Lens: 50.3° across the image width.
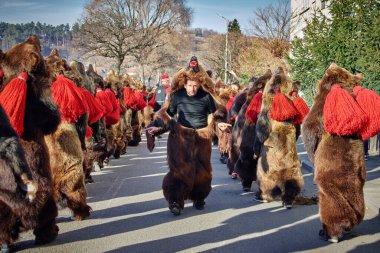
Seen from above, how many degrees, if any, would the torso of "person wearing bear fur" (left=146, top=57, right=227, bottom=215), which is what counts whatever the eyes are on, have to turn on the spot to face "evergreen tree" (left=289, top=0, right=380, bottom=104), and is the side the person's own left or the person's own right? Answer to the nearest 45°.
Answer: approximately 135° to the person's own left

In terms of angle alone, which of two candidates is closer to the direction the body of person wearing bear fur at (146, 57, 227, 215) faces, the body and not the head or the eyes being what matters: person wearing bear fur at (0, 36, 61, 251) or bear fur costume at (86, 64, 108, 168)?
the person wearing bear fur

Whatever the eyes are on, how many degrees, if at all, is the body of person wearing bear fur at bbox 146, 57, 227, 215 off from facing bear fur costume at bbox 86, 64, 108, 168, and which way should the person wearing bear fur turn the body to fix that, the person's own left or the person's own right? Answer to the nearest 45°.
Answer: approximately 135° to the person's own right

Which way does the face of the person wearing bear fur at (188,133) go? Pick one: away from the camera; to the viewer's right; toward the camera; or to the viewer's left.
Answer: toward the camera

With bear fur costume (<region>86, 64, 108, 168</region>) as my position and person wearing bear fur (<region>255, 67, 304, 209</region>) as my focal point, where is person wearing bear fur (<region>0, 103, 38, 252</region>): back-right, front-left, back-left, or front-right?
front-right

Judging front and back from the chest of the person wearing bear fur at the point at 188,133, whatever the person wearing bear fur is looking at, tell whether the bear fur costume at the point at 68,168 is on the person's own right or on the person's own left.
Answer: on the person's own right

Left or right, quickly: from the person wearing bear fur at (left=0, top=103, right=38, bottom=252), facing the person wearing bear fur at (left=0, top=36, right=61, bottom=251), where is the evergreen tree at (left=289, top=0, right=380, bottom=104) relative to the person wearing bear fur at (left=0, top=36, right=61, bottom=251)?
right

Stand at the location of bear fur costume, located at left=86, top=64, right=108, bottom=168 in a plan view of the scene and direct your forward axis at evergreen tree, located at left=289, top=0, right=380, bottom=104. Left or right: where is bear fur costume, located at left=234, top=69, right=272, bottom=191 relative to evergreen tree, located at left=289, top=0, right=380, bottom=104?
right

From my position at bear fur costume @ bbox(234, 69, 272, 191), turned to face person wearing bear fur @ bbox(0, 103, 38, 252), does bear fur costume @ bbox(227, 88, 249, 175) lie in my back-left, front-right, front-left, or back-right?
back-right

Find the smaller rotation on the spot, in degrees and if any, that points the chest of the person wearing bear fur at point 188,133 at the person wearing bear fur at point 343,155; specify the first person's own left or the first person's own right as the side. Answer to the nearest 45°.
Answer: approximately 45° to the first person's own left

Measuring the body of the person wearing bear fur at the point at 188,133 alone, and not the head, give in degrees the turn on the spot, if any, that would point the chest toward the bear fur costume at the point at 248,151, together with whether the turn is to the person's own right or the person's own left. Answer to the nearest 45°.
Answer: approximately 135° to the person's own left

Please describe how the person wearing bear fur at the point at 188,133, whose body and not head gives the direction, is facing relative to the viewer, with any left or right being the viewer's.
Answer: facing the viewer
